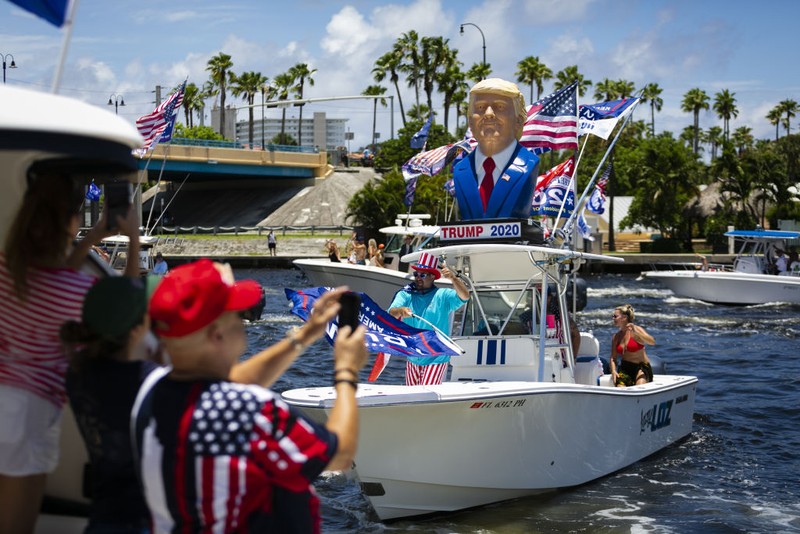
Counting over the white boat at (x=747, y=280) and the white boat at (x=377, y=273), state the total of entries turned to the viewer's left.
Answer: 2

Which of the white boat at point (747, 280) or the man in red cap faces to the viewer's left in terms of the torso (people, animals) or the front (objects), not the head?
the white boat

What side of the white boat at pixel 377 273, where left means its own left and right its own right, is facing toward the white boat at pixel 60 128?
left

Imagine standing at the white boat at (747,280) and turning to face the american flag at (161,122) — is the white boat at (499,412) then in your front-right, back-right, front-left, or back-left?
front-left

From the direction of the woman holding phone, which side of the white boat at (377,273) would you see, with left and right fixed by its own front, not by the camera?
left

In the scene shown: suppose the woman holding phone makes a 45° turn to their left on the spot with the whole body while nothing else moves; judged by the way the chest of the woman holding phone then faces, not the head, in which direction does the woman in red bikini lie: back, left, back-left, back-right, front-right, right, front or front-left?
front-right

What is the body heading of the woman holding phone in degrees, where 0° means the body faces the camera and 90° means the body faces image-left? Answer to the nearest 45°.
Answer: approximately 225°

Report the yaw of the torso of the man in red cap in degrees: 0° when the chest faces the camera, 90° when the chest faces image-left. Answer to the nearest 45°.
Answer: approximately 225°

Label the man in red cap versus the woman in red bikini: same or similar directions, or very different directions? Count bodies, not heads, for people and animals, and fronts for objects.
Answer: very different directions

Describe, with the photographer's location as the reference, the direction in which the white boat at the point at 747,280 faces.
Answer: facing to the left of the viewer

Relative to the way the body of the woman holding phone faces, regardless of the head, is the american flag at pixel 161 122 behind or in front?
in front

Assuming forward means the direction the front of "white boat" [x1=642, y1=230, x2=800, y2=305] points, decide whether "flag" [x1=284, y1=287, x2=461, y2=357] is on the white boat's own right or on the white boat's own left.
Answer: on the white boat's own left

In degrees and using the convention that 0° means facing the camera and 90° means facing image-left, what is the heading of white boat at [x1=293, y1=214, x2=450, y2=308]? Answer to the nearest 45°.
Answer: approximately 90°

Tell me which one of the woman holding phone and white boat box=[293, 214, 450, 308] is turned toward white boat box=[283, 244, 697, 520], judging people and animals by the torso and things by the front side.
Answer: the woman holding phone

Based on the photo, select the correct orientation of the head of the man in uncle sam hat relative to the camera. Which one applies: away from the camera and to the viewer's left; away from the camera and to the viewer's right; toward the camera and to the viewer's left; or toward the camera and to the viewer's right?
toward the camera and to the viewer's left

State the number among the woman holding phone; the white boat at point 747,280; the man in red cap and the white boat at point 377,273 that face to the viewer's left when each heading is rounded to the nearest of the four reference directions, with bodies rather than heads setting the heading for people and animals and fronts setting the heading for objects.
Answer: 2
